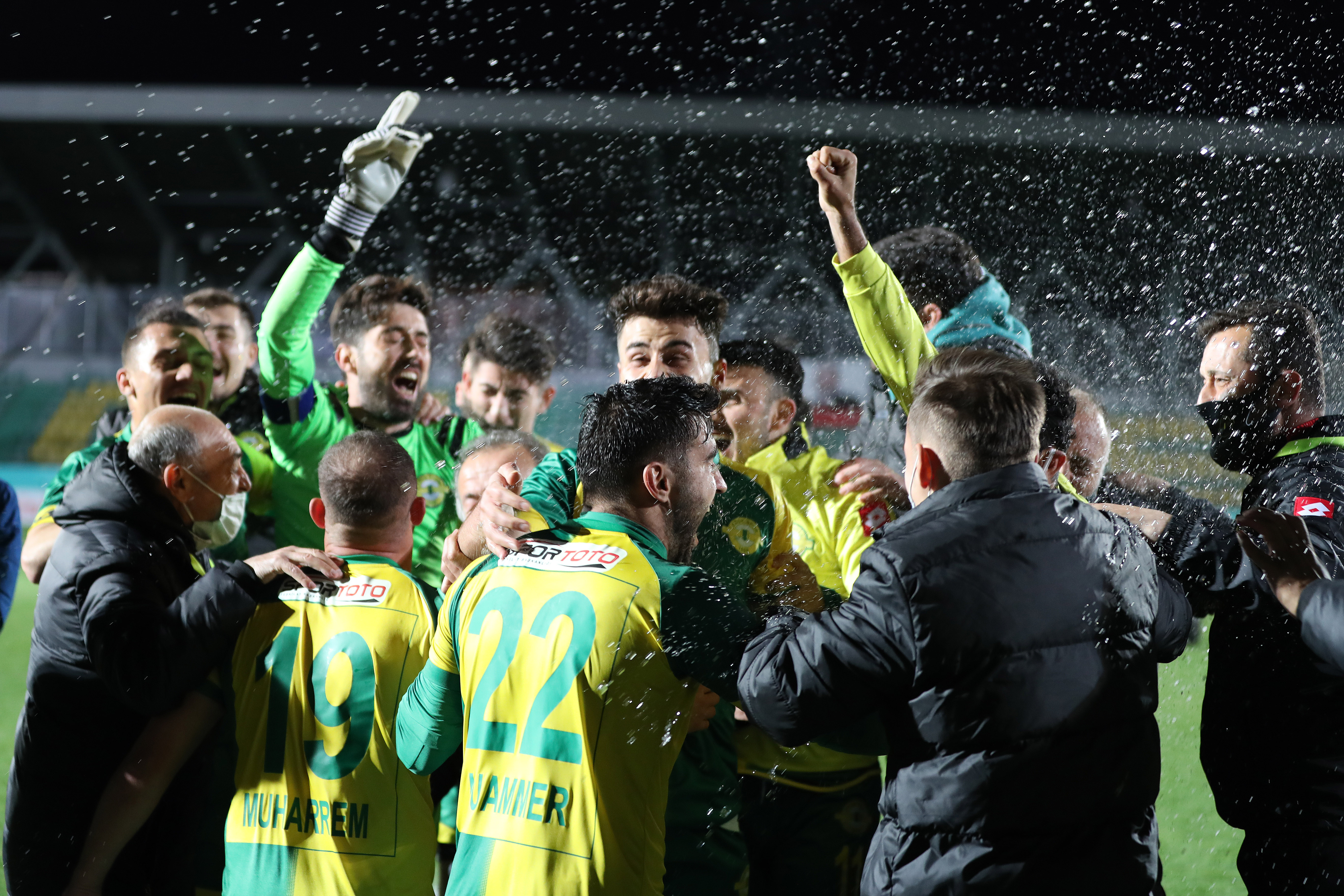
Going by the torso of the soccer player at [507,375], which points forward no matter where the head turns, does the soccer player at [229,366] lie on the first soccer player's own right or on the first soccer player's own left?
on the first soccer player's own right

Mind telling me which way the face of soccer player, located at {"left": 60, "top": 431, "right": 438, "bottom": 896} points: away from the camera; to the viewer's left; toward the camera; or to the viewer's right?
away from the camera

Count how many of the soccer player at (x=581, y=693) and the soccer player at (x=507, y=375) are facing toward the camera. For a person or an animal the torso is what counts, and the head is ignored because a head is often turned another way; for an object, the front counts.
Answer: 1

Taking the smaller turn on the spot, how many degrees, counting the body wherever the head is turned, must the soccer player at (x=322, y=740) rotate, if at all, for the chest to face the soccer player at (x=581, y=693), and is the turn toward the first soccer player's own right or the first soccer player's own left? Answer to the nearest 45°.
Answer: approximately 135° to the first soccer player's own right

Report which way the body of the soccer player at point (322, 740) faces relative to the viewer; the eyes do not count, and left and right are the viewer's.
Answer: facing away from the viewer

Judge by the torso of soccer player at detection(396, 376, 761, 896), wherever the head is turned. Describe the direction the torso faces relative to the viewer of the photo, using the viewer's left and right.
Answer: facing away from the viewer and to the right of the viewer
